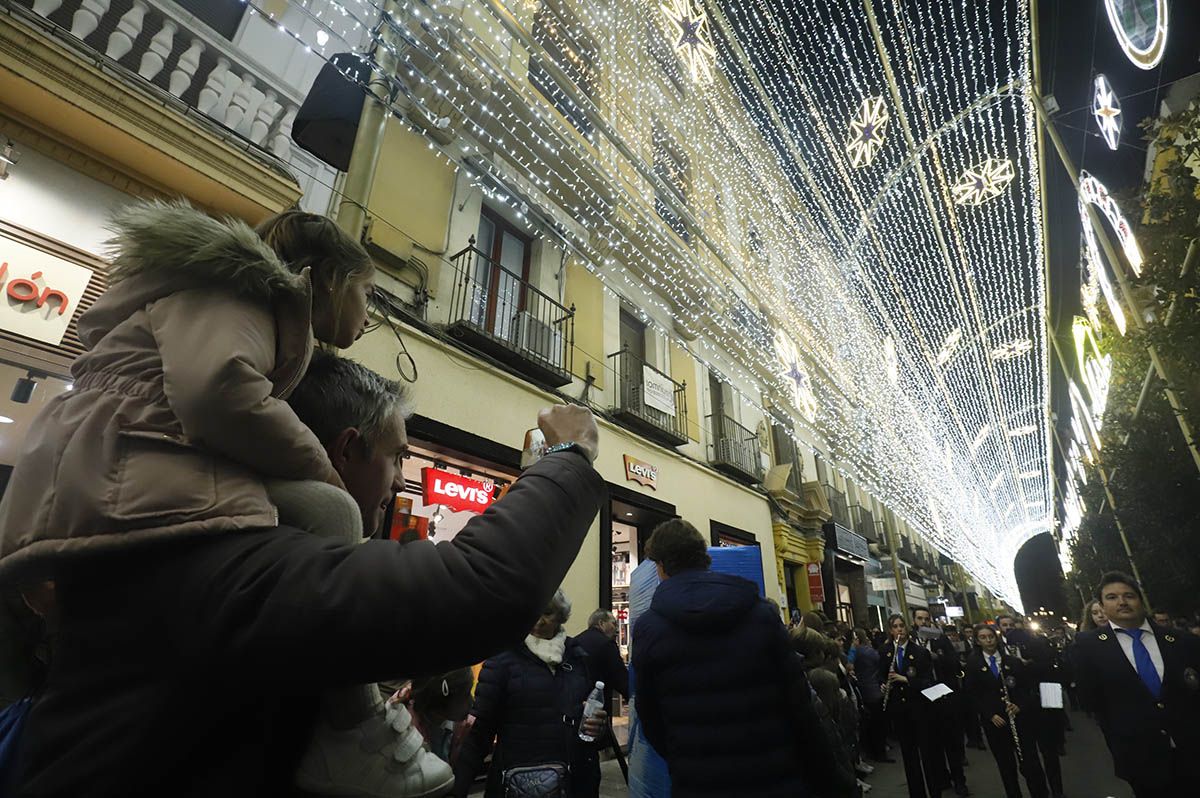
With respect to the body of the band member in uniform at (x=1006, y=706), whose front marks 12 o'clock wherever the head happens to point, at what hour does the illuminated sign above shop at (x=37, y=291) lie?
The illuminated sign above shop is roughly at 1 o'clock from the band member in uniform.

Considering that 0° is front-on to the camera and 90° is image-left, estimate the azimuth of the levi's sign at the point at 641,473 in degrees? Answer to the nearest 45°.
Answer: approximately 315°

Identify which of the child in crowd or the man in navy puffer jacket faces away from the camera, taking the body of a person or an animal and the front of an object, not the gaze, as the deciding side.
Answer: the man in navy puffer jacket

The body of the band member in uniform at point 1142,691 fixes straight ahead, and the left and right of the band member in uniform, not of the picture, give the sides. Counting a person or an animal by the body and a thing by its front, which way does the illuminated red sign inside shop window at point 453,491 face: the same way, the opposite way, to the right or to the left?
to the left

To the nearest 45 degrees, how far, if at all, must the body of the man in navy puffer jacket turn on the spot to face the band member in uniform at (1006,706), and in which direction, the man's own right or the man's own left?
approximately 45° to the man's own right

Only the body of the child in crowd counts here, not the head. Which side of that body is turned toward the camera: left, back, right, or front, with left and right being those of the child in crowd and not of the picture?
right

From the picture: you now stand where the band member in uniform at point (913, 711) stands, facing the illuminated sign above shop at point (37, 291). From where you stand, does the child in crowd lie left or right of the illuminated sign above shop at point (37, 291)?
left

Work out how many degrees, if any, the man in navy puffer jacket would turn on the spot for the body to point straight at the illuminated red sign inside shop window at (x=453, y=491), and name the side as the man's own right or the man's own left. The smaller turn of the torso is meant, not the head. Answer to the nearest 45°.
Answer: approximately 45° to the man's own left

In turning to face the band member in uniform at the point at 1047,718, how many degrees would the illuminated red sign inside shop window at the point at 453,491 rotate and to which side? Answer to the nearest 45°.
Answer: approximately 45° to its left

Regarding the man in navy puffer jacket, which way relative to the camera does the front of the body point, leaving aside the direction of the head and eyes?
away from the camera

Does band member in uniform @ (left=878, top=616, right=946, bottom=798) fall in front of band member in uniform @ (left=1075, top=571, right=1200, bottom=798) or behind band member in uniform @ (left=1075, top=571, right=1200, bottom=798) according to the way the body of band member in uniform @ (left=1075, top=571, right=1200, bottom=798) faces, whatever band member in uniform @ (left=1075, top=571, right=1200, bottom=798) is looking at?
behind

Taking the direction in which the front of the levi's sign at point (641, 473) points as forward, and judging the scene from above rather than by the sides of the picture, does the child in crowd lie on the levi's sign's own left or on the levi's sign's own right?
on the levi's sign's own right
